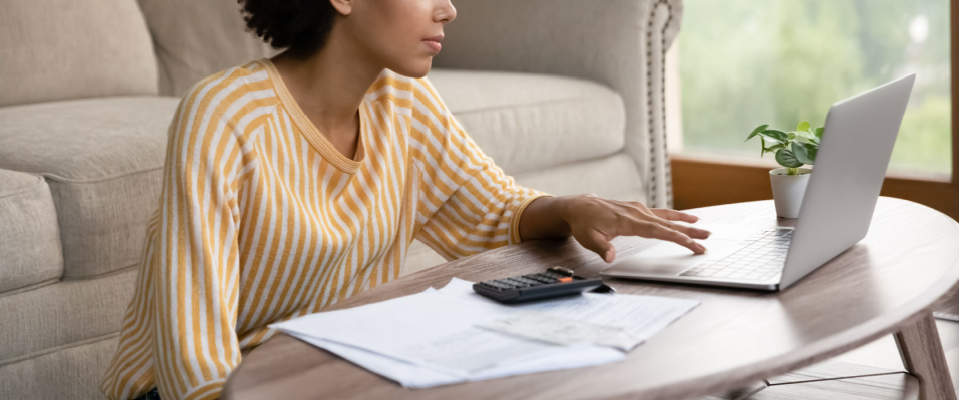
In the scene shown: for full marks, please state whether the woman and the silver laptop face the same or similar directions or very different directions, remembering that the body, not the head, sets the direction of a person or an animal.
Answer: very different directions

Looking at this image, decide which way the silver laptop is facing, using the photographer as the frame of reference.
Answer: facing away from the viewer and to the left of the viewer

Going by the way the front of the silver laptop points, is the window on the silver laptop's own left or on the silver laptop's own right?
on the silver laptop's own right

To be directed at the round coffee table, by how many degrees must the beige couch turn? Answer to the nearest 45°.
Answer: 0° — it already faces it

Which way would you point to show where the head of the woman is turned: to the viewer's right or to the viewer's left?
to the viewer's right

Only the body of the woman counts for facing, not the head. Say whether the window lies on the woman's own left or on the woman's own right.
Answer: on the woman's own left
